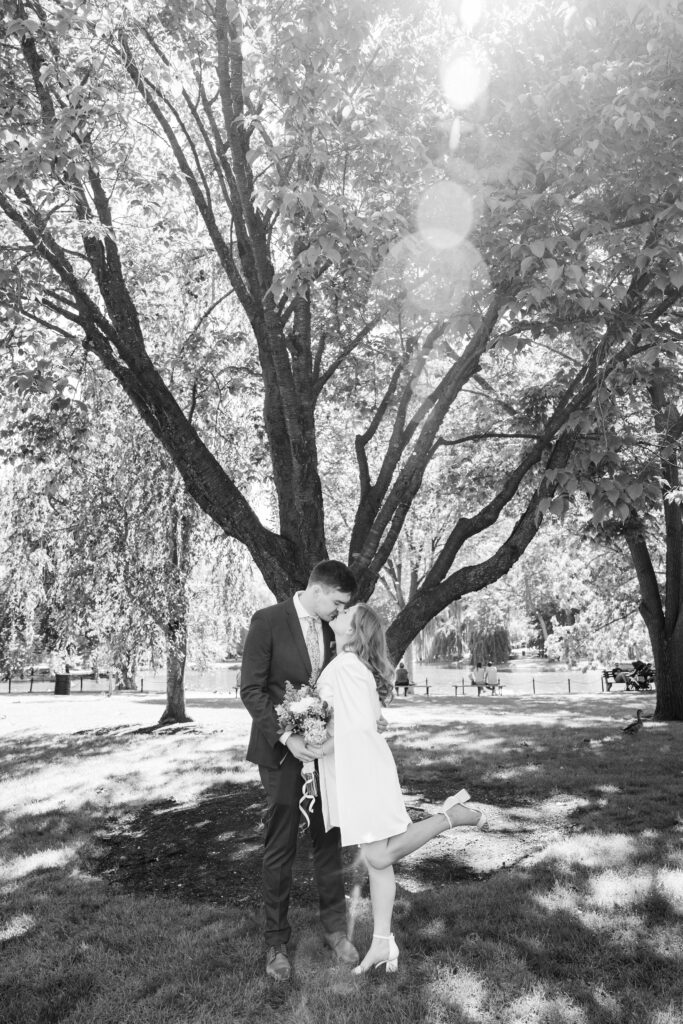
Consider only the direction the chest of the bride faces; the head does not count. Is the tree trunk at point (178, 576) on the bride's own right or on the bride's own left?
on the bride's own right

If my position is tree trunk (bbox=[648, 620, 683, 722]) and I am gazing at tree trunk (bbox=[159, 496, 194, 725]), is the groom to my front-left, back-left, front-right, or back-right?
front-left

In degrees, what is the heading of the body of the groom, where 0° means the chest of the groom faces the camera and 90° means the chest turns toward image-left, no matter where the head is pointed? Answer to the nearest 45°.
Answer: approximately 315°

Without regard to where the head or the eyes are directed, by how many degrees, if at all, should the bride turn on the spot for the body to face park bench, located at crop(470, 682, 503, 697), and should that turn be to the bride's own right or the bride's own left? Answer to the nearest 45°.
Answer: approximately 90° to the bride's own right

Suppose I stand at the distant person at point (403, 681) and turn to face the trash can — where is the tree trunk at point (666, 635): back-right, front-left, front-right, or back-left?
back-left

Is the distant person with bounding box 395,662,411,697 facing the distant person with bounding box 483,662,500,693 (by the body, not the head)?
no

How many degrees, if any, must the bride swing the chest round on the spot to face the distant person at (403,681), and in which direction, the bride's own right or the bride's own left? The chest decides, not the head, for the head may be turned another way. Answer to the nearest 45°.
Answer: approximately 90° to the bride's own right

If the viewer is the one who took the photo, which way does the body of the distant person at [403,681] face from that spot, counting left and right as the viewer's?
facing away from the viewer

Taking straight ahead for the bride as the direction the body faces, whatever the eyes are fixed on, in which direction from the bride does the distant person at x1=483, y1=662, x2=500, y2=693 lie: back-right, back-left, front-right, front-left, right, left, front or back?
right

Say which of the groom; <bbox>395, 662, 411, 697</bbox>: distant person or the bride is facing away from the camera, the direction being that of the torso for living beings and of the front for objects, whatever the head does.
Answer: the distant person

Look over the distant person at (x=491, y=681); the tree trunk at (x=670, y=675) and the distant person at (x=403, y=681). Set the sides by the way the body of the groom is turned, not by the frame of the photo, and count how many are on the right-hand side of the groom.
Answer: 0

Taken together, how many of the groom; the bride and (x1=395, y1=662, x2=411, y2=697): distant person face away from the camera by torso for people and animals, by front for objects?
1

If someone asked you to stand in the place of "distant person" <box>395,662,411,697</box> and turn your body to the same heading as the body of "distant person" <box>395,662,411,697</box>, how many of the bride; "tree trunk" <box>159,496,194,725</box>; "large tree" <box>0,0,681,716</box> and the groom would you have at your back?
4

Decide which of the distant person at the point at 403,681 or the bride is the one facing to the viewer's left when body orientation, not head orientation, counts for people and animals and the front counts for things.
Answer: the bride

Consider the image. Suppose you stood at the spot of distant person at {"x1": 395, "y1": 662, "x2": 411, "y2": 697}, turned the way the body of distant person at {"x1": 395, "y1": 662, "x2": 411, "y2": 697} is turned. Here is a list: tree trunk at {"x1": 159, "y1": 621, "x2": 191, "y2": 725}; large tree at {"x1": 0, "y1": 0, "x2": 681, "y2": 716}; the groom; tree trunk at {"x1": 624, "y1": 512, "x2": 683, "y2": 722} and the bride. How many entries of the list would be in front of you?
0

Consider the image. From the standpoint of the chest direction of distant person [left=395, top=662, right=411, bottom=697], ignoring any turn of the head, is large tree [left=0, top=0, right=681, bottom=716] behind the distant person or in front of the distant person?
behind

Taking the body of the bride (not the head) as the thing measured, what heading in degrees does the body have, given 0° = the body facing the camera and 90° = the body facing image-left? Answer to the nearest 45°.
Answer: approximately 90°

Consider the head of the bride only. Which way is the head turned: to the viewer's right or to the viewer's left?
to the viewer's left

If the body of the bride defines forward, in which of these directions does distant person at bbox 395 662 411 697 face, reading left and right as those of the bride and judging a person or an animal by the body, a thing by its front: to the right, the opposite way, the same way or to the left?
to the right
